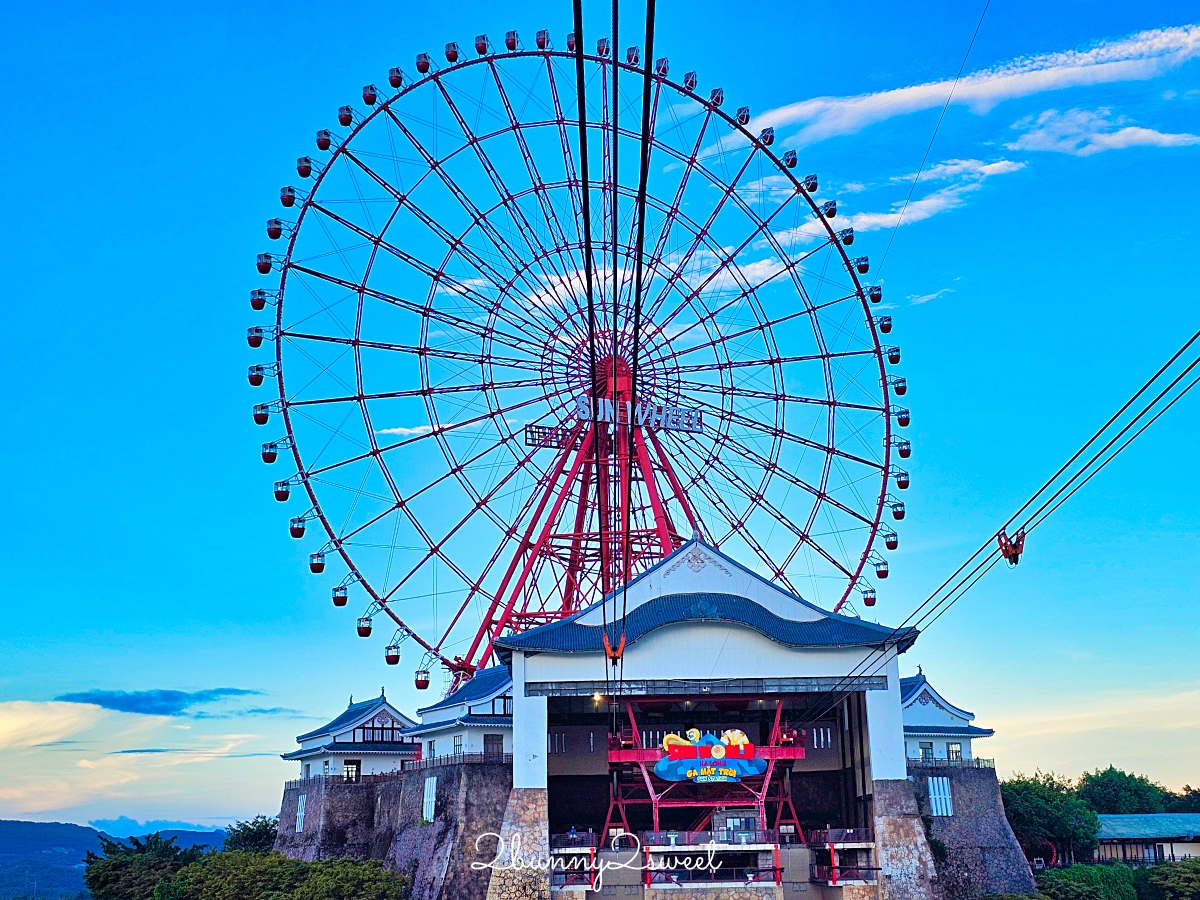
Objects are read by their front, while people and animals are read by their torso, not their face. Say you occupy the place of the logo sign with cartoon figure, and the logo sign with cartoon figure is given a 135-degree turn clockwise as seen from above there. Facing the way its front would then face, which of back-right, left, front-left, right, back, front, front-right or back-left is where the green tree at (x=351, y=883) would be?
front-left

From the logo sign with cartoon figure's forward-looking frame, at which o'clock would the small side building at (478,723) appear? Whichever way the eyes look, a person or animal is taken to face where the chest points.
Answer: The small side building is roughly at 4 o'clock from the logo sign with cartoon figure.

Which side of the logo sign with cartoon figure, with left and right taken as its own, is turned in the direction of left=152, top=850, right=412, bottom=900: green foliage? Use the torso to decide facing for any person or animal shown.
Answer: right

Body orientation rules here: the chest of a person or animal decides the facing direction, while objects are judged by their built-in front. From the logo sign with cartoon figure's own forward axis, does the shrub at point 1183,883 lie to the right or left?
on its left

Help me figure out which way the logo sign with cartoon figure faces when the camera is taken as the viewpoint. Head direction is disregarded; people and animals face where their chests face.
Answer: facing the viewer
